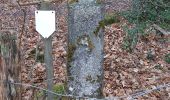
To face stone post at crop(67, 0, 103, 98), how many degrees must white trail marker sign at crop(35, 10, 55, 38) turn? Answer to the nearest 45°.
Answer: approximately 135° to its left

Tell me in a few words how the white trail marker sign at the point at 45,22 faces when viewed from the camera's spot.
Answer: facing the viewer
